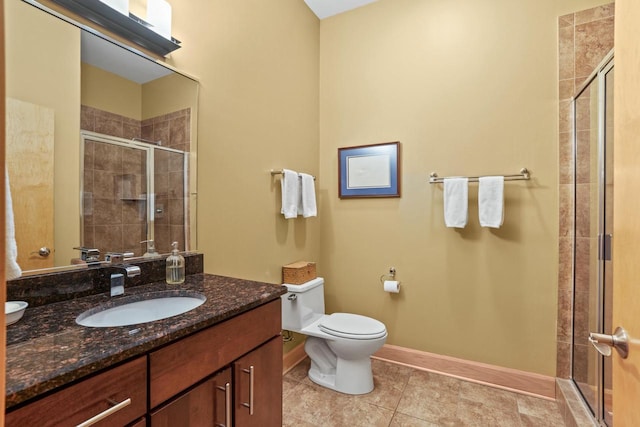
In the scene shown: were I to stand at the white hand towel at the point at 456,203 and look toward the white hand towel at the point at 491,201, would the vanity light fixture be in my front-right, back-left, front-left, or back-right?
back-right

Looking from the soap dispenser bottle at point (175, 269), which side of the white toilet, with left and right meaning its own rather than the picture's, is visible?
right

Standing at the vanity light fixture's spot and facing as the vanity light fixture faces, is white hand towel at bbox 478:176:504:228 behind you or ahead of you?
ahead

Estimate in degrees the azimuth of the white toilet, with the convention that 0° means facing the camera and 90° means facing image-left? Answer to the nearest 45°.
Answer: approximately 315°

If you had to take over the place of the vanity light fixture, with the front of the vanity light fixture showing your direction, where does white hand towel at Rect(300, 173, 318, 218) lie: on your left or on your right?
on your left

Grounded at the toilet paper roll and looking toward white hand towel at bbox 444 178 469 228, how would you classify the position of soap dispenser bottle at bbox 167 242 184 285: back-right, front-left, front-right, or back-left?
back-right

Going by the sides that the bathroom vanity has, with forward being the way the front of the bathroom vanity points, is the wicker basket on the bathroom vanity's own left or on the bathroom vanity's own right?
on the bathroom vanity's own left

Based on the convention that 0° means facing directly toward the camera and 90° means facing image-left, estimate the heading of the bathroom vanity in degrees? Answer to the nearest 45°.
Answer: approximately 315°
